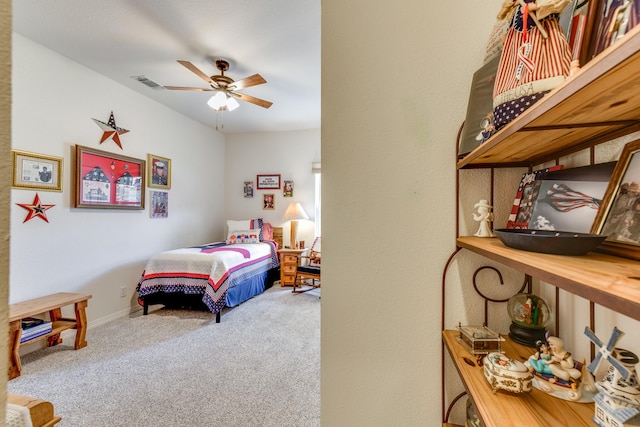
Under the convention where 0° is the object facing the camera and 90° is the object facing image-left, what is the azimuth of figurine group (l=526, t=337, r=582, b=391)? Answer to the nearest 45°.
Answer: approximately 45°

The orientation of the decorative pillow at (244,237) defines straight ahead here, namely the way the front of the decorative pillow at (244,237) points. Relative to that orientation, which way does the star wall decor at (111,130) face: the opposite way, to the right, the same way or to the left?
to the left

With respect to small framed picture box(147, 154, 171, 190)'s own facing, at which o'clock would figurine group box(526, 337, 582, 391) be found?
The figurine group is roughly at 1 o'clock from the small framed picture.

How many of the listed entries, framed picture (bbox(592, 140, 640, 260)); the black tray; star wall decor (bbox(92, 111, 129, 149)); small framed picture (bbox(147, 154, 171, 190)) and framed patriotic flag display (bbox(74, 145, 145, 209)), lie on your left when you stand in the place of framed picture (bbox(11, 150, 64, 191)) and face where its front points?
3

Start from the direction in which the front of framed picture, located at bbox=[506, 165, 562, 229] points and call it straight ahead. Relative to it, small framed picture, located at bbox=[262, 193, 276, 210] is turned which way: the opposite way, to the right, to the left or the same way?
to the left

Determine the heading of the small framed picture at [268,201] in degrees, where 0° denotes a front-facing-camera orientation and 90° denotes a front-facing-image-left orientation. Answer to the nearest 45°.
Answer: approximately 0°

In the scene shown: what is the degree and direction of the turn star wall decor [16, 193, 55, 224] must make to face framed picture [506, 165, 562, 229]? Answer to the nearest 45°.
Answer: approximately 45° to its right

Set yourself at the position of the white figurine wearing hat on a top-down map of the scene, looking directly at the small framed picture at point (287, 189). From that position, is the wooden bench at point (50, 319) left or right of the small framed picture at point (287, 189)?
left

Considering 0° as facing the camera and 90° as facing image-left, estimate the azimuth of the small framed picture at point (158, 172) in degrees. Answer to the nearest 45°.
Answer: approximately 315°

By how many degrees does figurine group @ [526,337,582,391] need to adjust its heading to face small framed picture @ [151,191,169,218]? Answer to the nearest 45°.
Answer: approximately 45° to its right

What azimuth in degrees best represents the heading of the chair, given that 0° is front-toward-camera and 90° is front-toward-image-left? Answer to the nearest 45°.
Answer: approximately 45°

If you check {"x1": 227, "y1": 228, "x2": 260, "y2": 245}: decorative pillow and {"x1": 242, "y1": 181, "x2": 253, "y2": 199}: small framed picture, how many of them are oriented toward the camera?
2
